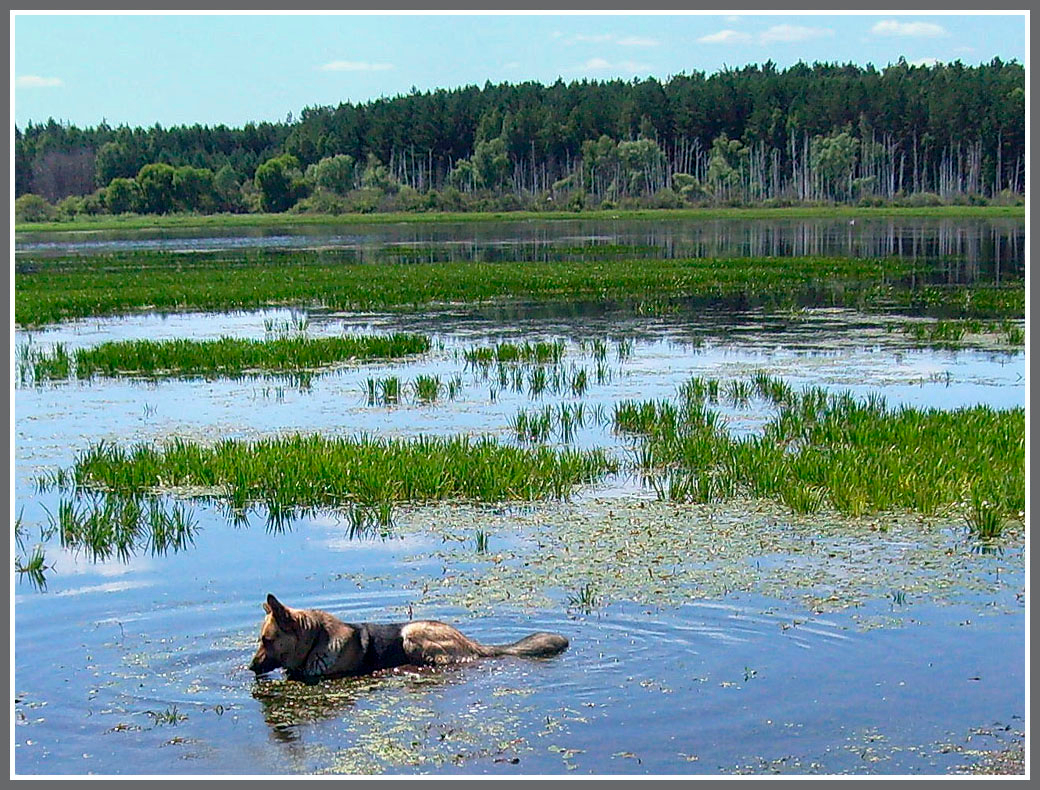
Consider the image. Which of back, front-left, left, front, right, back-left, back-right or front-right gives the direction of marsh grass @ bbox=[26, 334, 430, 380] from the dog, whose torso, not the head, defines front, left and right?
right

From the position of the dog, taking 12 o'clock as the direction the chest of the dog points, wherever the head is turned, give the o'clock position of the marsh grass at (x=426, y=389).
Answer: The marsh grass is roughly at 3 o'clock from the dog.

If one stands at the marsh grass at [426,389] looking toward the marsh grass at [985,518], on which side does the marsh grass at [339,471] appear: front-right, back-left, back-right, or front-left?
front-right

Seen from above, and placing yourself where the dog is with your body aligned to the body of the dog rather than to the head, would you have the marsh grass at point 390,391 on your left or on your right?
on your right

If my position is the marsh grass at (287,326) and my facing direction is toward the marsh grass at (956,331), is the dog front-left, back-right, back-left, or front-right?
front-right

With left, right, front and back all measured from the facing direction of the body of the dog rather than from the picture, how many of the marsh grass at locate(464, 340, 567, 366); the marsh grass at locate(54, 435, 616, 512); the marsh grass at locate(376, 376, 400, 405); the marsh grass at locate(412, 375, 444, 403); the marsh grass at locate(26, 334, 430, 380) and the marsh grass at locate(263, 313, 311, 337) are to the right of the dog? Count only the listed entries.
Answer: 6

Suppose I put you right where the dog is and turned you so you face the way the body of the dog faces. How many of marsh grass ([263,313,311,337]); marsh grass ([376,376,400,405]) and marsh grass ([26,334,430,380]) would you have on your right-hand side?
3

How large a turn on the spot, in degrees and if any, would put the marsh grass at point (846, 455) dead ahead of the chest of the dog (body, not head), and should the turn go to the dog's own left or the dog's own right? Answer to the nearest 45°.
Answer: approximately 135° to the dog's own right

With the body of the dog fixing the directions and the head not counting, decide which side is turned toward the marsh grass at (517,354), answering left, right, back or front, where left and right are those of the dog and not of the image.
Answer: right

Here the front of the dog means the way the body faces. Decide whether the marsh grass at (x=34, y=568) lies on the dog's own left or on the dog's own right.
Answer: on the dog's own right

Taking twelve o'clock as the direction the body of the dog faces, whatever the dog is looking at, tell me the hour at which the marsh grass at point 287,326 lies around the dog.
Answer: The marsh grass is roughly at 3 o'clock from the dog.

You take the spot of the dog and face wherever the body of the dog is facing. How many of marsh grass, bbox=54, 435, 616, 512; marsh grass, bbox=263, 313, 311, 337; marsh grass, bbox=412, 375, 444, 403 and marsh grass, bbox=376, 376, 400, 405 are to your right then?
4

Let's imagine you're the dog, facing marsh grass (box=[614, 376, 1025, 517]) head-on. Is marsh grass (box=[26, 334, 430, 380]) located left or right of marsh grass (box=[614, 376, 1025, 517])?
left

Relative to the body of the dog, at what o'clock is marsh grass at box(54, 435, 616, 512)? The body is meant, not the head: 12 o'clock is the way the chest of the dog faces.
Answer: The marsh grass is roughly at 3 o'clock from the dog.

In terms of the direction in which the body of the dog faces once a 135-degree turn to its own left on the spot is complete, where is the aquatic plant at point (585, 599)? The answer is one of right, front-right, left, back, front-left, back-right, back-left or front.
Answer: left

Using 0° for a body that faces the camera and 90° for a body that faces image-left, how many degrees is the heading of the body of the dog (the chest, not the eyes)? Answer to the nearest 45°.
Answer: approximately 90°
